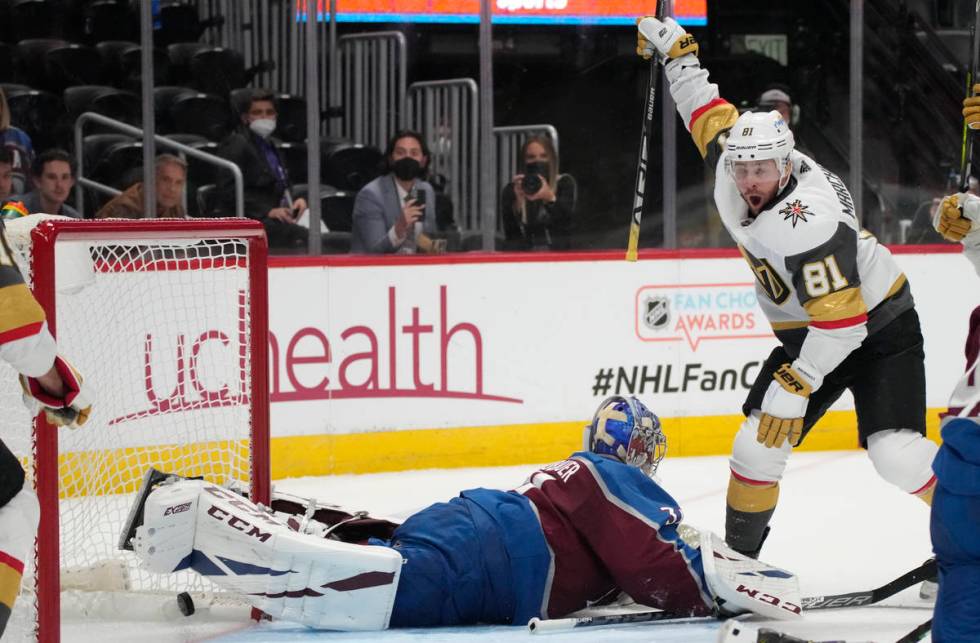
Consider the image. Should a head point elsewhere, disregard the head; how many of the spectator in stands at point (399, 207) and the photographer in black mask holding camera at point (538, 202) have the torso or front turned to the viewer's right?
0

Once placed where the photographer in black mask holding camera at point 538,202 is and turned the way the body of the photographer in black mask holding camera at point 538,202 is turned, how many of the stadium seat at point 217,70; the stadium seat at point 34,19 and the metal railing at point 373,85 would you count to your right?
3

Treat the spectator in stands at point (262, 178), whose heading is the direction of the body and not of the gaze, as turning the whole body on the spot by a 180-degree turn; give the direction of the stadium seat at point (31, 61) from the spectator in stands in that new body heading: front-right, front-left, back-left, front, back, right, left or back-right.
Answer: front-left

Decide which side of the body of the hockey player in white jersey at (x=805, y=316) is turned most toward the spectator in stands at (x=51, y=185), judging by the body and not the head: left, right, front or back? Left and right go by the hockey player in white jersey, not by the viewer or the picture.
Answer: right

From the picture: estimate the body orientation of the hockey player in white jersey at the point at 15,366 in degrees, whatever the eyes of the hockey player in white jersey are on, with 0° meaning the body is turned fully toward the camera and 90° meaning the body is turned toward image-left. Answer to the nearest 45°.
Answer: approximately 270°

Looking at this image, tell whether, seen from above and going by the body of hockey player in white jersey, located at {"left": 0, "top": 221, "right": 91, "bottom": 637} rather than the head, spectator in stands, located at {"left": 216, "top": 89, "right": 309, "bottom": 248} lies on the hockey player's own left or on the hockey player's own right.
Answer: on the hockey player's own left

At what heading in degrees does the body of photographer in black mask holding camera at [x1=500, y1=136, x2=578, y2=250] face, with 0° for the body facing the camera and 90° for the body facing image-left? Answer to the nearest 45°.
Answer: approximately 0°

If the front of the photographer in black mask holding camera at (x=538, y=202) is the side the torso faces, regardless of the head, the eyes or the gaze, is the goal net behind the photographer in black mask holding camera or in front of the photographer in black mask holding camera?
in front

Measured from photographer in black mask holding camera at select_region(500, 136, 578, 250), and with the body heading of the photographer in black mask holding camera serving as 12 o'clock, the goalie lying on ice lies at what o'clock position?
The goalie lying on ice is roughly at 12 o'clock from the photographer in black mask holding camera.
